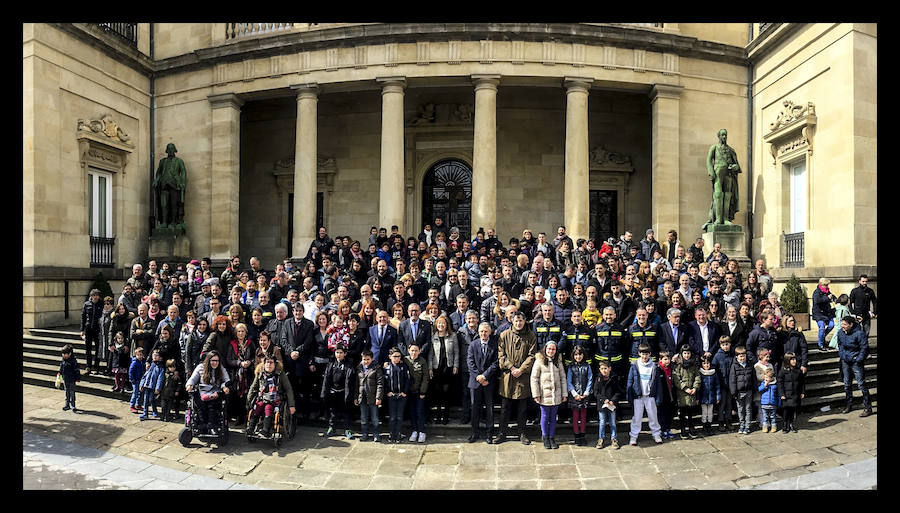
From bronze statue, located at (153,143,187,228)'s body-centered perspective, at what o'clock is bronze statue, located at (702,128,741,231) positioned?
bronze statue, located at (702,128,741,231) is roughly at 10 o'clock from bronze statue, located at (153,143,187,228).

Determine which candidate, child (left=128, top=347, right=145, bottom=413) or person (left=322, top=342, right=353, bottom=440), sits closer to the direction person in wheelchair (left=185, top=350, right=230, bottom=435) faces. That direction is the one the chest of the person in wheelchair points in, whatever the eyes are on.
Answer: the person

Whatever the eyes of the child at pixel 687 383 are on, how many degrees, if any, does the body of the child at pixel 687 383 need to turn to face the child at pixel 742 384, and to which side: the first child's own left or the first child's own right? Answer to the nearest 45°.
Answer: approximately 135° to the first child's own left

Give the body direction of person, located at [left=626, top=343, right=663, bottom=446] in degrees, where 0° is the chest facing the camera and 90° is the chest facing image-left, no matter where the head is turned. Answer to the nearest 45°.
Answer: approximately 0°

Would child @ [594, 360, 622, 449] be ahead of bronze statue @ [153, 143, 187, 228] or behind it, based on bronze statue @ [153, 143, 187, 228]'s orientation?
ahead

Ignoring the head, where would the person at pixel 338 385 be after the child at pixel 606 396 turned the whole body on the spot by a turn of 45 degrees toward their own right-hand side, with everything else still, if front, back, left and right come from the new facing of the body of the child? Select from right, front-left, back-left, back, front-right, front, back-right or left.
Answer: front-right

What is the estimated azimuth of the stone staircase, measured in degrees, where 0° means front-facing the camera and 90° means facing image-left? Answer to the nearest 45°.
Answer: approximately 0°

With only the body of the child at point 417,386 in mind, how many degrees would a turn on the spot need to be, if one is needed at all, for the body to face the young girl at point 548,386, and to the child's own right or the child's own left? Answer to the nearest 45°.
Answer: approximately 90° to the child's own left

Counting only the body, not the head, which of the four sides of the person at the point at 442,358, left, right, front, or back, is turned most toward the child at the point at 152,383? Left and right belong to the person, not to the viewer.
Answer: right
